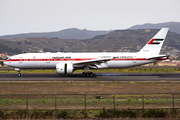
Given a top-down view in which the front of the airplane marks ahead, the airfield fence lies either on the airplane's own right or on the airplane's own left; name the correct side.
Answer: on the airplane's own left

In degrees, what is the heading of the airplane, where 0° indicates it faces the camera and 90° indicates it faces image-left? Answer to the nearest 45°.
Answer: approximately 90°
